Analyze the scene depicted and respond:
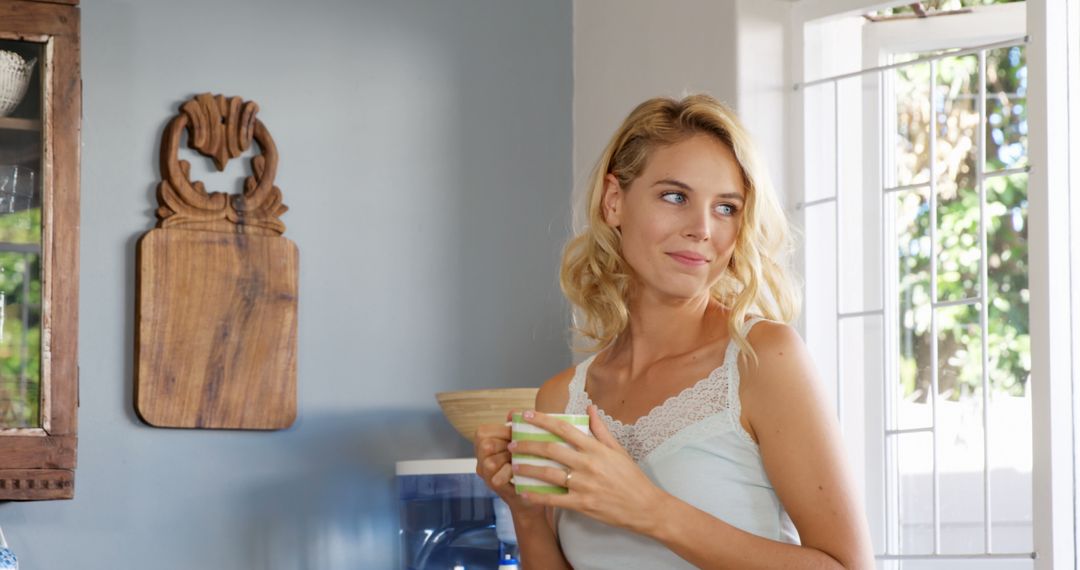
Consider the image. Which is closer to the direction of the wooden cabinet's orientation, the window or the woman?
the woman

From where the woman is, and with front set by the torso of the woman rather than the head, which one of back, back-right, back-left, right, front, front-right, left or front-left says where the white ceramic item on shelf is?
right

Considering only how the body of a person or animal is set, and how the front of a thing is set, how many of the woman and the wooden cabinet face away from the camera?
0

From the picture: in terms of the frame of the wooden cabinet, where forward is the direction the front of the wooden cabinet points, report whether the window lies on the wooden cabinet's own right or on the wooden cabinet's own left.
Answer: on the wooden cabinet's own left

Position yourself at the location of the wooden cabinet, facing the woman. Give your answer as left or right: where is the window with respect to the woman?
left

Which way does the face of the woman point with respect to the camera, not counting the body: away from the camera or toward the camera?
toward the camera

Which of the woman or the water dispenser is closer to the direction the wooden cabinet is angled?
the woman

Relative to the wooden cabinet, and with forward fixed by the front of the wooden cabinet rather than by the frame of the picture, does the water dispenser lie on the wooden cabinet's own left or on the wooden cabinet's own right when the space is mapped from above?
on the wooden cabinet's own left

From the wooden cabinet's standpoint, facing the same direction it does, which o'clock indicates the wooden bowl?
The wooden bowl is roughly at 9 o'clock from the wooden cabinet.

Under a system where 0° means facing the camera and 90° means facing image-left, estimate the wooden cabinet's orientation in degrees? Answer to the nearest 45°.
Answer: approximately 0°

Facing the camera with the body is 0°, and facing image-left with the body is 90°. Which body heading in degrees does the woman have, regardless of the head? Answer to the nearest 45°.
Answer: approximately 45°
